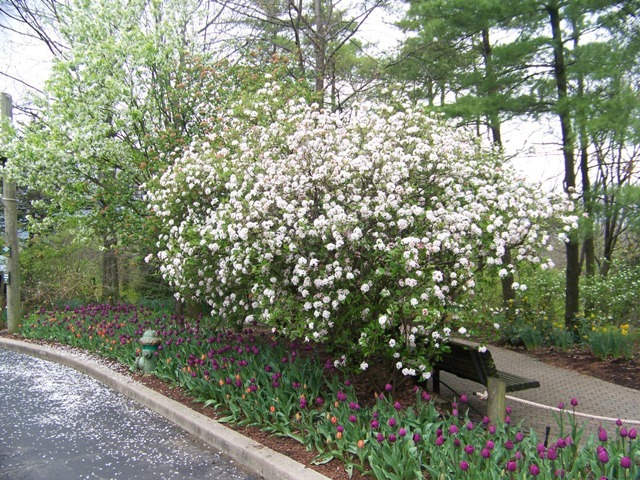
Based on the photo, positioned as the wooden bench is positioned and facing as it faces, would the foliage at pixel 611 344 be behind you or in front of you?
in front

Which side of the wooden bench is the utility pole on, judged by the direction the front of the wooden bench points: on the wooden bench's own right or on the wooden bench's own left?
on the wooden bench's own left

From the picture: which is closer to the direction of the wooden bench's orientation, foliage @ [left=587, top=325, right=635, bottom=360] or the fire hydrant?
the foliage

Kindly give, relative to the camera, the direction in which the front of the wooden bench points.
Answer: facing away from the viewer and to the right of the viewer

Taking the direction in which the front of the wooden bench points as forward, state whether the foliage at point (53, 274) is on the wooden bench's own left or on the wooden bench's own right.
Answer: on the wooden bench's own left

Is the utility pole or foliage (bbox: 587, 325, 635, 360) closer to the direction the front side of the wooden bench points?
the foliage

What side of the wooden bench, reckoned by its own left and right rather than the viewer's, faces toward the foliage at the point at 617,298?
front
